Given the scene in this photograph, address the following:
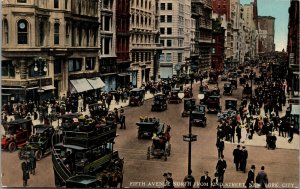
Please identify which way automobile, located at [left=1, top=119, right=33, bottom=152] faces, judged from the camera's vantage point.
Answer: facing the viewer and to the left of the viewer

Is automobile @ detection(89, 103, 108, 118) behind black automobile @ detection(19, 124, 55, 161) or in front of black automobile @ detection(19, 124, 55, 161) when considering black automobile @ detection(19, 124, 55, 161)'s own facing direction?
behind

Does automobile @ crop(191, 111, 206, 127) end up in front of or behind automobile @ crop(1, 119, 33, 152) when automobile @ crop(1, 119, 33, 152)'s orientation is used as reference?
behind

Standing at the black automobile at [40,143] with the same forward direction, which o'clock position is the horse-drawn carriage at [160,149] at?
The horse-drawn carriage is roughly at 8 o'clock from the black automobile.

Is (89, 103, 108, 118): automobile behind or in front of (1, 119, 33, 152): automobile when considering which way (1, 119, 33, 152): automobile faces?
behind

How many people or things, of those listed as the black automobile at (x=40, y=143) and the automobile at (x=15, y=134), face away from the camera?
0

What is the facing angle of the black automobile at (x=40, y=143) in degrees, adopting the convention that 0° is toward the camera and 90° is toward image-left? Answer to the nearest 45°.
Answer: approximately 45°

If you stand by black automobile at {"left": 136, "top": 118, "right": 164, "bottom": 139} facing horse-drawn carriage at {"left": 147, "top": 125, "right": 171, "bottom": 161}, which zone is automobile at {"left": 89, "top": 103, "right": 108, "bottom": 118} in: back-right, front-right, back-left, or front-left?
back-right

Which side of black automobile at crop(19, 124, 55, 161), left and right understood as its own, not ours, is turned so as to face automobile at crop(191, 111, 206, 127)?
back

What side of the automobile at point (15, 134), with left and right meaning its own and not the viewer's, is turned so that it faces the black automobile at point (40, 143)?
left
